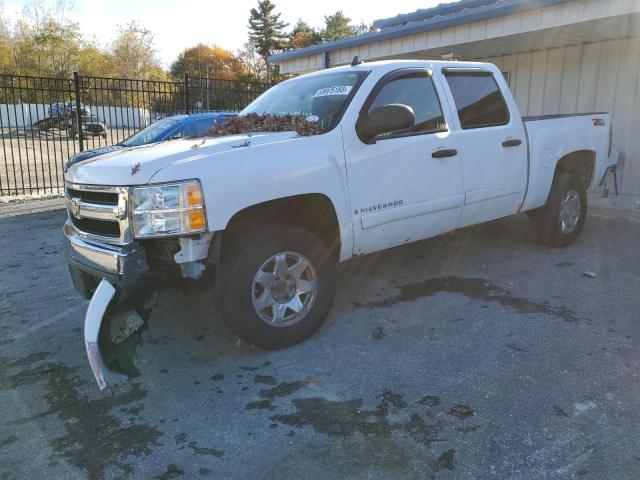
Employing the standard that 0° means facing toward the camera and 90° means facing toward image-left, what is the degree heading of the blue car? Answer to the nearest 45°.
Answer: approximately 45°

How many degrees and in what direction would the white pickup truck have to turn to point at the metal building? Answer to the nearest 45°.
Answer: approximately 180°

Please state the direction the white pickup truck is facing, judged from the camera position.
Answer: facing the viewer and to the left of the viewer

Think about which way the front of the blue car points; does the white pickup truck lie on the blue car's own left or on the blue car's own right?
on the blue car's own left

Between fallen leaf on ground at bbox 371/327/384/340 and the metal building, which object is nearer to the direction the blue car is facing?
the fallen leaf on ground

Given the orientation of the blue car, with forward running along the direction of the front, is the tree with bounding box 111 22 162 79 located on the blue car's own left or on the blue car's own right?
on the blue car's own right

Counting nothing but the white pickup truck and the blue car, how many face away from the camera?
0

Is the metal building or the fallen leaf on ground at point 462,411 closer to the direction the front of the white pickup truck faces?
the fallen leaf on ground

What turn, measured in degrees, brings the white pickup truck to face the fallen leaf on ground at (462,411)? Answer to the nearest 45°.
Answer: approximately 90° to its left
